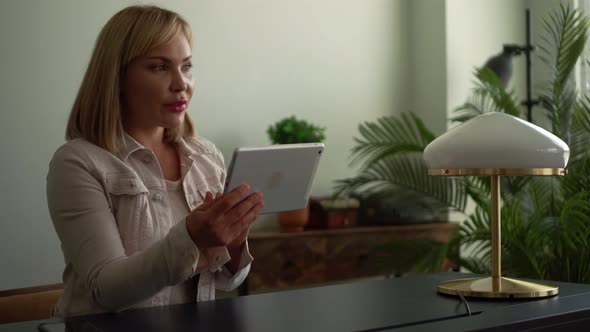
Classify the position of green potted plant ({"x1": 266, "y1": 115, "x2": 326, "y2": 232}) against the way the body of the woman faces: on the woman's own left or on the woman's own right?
on the woman's own left

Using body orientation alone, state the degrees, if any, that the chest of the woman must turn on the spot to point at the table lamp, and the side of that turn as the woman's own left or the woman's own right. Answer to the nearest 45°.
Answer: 0° — they already face it

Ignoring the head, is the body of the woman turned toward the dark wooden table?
yes

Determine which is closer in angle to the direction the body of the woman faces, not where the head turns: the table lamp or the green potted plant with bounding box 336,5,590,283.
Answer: the table lamp

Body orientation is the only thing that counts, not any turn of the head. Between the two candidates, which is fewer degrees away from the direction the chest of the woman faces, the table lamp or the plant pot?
the table lamp

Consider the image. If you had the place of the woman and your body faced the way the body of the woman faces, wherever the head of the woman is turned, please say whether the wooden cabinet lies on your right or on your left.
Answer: on your left

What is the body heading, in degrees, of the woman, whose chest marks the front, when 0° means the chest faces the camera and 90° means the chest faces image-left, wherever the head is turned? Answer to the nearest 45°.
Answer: approximately 315°

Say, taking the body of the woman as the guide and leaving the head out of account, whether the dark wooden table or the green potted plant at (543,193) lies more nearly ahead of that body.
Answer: the dark wooden table

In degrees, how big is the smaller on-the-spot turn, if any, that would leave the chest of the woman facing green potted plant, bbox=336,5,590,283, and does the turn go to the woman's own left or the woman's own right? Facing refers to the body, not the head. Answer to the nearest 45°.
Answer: approximately 90° to the woman's own left
